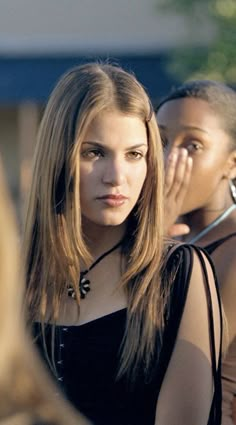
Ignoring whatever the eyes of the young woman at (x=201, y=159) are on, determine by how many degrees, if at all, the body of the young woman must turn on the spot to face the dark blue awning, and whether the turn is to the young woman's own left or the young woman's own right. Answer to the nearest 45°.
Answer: approximately 135° to the young woman's own right

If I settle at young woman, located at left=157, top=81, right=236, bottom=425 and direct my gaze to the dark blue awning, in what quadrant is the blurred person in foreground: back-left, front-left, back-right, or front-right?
back-left

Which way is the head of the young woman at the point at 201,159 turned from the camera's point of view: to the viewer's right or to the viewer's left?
to the viewer's left

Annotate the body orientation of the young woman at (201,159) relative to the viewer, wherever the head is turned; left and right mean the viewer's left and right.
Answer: facing the viewer and to the left of the viewer

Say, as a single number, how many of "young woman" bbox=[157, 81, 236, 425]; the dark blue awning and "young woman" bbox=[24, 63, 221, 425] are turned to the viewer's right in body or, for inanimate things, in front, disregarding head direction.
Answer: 0

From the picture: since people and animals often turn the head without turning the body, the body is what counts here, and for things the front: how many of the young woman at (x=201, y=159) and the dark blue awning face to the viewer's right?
0

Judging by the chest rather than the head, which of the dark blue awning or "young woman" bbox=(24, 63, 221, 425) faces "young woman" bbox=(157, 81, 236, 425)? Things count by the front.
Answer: the dark blue awning

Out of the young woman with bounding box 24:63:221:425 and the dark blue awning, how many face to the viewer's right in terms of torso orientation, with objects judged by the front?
0

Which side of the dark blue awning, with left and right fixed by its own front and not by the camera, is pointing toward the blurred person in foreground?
front

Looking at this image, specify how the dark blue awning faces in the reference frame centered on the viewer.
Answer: facing the viewer

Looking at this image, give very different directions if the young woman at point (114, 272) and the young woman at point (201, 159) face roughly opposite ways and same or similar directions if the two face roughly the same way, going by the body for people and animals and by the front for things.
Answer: same or similar directions
